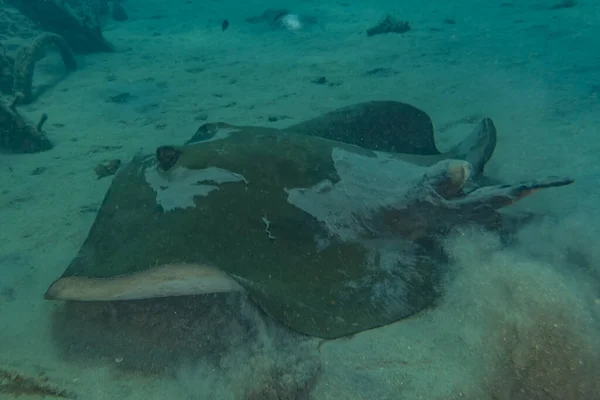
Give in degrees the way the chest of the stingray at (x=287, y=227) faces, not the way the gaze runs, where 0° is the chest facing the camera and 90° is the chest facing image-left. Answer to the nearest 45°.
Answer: approximately 90°
